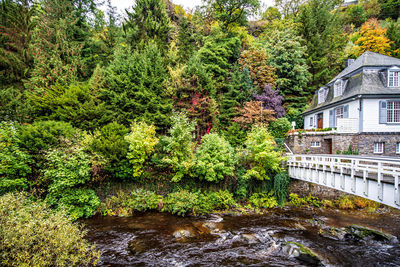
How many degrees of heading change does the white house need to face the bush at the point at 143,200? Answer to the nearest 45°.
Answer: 0° — it already faces it

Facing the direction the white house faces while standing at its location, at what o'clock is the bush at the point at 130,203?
The bush is roughly at 12 o'clock from the white house.

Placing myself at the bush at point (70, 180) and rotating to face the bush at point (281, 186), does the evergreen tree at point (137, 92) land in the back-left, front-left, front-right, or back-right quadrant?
front-left

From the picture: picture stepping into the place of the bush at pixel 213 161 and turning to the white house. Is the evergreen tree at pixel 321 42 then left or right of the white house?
left

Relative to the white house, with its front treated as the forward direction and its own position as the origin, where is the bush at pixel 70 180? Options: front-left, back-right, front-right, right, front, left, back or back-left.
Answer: front

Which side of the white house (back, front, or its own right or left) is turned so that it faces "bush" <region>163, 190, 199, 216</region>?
front

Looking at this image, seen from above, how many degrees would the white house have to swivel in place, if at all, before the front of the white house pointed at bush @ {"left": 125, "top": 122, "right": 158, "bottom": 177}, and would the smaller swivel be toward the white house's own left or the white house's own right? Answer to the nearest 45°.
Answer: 0° — it already faces it

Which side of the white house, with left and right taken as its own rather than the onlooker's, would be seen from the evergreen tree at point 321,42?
right

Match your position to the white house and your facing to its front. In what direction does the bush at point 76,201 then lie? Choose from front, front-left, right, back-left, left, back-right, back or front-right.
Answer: front

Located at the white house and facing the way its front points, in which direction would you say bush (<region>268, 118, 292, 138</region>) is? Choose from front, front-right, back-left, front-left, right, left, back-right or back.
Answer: front-right

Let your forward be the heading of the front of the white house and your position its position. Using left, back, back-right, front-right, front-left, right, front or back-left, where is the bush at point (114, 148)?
front

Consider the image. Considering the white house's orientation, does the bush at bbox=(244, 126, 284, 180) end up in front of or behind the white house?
in front

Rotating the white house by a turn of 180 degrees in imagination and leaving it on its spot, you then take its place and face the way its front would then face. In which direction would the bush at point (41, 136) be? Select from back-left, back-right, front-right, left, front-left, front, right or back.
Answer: back

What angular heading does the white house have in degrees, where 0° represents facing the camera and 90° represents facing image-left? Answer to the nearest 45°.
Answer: approximately 45°

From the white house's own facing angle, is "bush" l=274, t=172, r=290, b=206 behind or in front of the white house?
in front

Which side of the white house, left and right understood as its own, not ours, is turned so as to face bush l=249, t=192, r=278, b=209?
front
